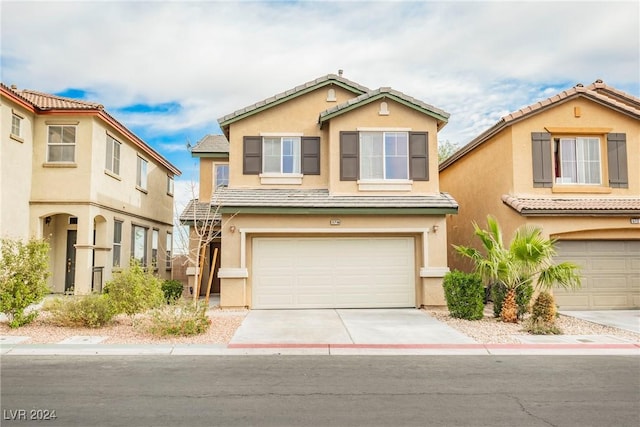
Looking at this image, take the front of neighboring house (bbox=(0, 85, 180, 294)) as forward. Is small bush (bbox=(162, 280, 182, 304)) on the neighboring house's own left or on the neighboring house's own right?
on the neighboring house's own left

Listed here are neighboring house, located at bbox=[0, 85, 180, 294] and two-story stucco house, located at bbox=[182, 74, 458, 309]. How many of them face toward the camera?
2

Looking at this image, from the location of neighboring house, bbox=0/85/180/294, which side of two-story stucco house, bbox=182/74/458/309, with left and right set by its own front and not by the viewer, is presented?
right

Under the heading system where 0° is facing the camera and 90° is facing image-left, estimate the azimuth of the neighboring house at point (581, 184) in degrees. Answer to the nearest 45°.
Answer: approximately 0°

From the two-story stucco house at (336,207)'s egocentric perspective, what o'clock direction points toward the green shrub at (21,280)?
The green shrub is roughly at 2 o'clock from the two-story stucco house.

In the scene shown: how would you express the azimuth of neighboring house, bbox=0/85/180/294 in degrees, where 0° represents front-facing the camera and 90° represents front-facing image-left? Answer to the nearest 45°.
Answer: approximately 0°

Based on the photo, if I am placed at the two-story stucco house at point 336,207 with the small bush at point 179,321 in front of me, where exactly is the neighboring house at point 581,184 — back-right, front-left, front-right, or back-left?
back-left
